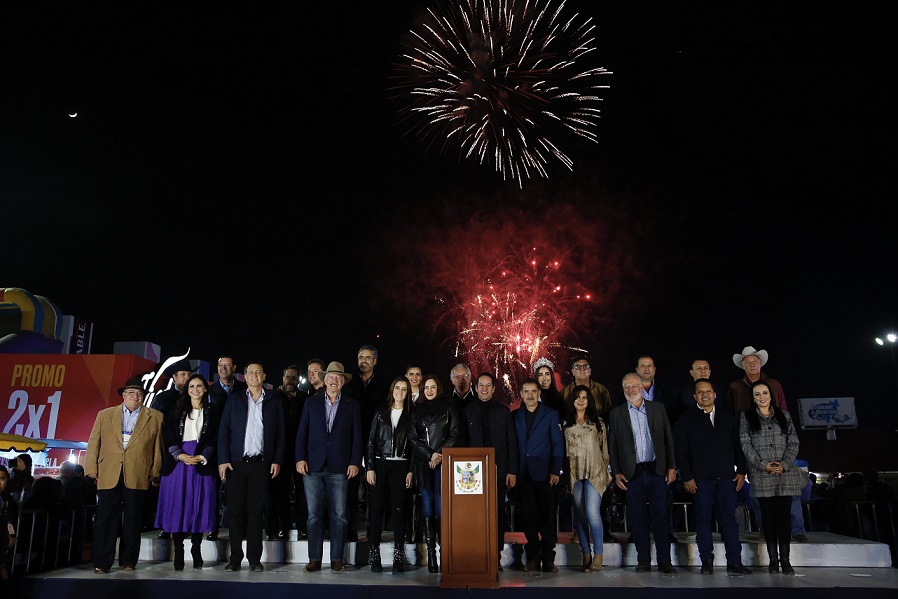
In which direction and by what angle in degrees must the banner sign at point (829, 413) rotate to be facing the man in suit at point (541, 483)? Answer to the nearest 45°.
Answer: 0° — it already faces them

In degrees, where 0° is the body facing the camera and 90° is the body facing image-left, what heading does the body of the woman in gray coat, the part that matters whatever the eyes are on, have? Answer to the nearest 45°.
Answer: approximately 0°

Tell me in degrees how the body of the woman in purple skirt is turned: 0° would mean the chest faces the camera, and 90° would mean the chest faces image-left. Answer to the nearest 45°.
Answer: approximately 0°

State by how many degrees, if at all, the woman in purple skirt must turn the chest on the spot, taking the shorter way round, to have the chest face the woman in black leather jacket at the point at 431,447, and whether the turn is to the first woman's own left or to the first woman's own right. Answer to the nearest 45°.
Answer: approximately 45° to the first woman's own left

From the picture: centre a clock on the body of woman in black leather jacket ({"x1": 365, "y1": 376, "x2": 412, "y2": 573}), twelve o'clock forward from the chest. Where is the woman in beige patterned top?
The woman in beige patterned top is roughly at 9 o'clock from the woman in black leather jacket.

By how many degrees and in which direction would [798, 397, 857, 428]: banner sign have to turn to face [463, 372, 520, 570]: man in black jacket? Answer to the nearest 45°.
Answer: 0° — it already faces them
